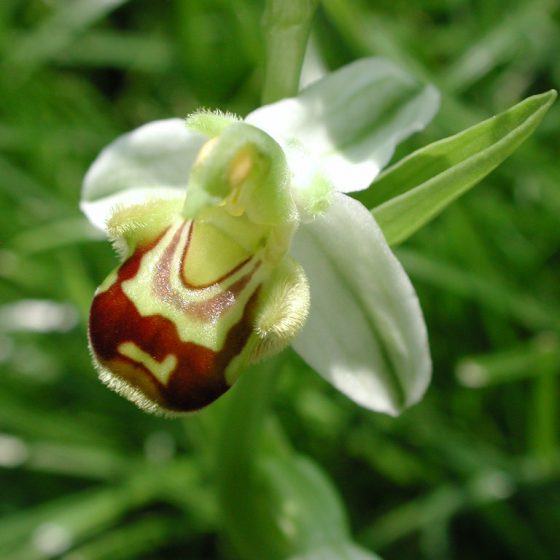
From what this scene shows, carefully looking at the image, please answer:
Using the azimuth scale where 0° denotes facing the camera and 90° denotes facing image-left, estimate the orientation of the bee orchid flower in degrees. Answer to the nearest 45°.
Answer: approximately 45°
